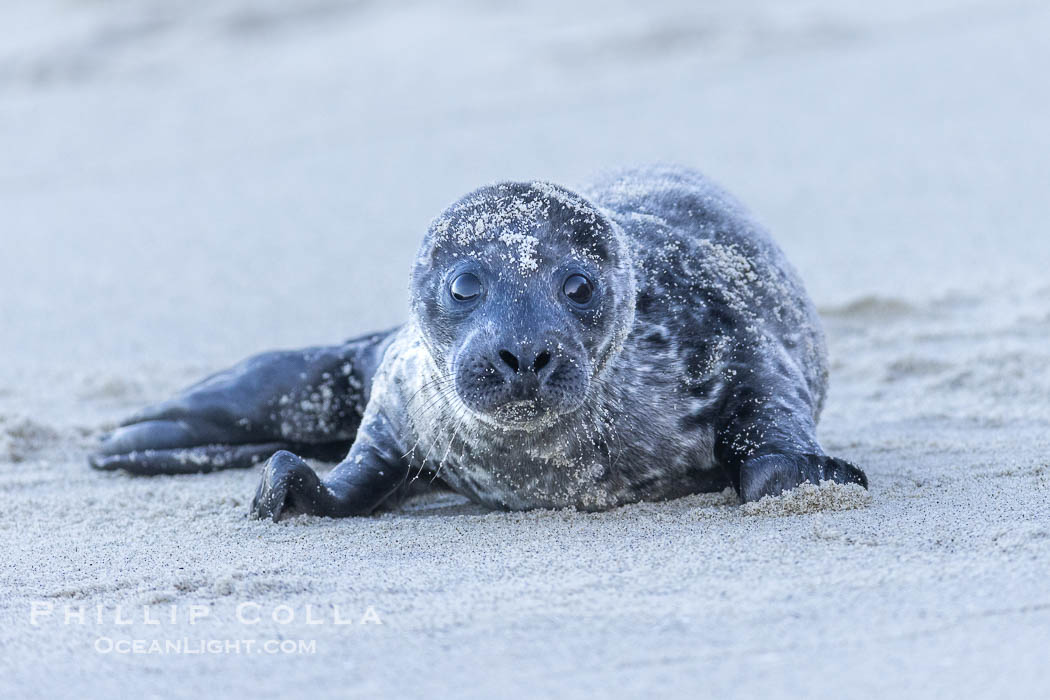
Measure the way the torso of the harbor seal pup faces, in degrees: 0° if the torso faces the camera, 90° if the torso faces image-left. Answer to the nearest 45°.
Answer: approximately 0°
